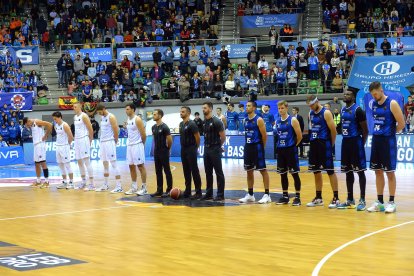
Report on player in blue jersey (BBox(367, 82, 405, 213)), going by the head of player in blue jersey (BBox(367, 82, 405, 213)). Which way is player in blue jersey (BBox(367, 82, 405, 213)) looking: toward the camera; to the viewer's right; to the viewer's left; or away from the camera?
toward the camera

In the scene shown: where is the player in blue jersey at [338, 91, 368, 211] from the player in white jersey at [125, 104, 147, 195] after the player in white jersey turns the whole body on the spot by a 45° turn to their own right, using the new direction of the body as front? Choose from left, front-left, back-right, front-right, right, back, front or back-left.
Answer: back-left

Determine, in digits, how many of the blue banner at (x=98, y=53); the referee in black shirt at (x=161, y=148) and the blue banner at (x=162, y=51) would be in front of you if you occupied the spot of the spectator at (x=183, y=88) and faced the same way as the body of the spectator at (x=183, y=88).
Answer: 1

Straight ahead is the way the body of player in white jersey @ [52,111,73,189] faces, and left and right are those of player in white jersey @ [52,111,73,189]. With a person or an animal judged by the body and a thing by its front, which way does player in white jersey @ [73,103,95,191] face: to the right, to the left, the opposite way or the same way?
the same way

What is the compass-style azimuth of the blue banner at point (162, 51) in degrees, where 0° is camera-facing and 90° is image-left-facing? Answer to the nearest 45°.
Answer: approximately 0°

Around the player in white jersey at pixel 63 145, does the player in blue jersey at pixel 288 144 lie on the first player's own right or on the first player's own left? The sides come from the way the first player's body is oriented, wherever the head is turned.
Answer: on the first player's own left

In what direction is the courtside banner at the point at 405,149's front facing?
toward the camera

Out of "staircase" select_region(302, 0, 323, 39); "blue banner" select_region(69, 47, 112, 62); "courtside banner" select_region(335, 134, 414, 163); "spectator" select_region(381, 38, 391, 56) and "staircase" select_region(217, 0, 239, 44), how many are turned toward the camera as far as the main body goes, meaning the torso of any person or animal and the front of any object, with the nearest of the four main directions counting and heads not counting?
5

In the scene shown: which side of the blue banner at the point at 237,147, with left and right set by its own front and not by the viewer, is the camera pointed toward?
front

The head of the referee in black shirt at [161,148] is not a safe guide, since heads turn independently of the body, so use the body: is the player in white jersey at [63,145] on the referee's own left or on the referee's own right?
on the referee's own right

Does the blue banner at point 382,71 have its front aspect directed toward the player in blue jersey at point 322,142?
yes

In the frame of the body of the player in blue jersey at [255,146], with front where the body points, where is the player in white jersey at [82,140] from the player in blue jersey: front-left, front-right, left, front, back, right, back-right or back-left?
right

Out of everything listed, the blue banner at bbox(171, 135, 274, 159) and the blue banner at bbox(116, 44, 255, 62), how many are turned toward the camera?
2

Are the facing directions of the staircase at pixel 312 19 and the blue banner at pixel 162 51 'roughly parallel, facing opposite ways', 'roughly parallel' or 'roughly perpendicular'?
roughly parallel

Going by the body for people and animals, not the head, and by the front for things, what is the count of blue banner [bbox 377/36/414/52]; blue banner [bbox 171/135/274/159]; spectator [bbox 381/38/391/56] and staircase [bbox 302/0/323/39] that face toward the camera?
4

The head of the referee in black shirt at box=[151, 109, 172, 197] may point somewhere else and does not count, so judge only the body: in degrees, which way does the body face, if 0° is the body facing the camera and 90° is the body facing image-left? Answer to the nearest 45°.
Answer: approximately 45°
